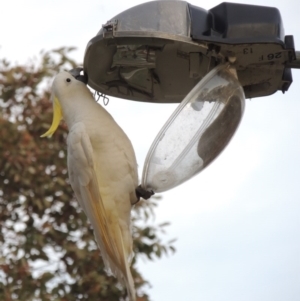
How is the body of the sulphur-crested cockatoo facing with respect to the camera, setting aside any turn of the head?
to the viewer's right
